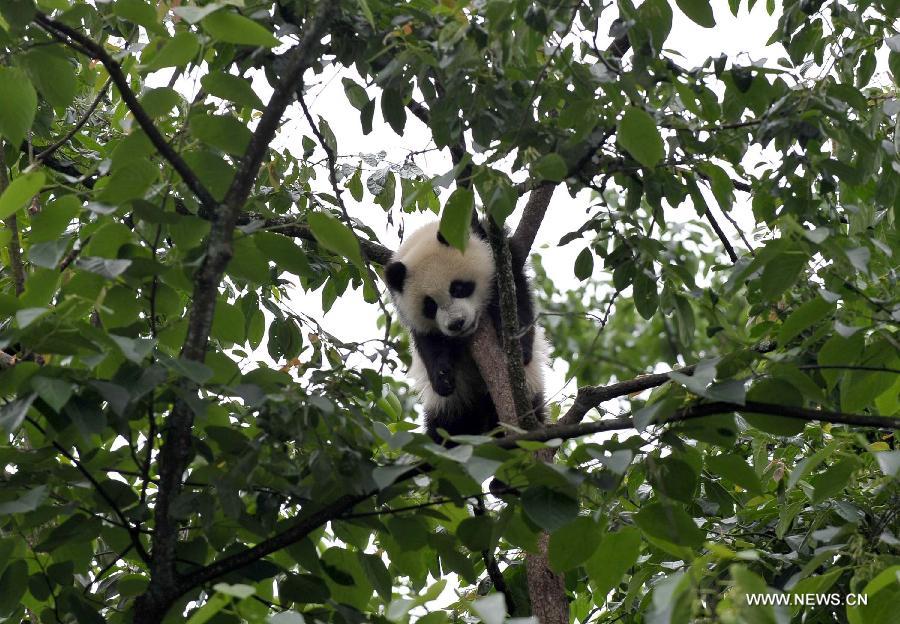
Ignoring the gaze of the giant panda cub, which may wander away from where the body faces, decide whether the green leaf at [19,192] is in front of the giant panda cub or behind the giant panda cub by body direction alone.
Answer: in front

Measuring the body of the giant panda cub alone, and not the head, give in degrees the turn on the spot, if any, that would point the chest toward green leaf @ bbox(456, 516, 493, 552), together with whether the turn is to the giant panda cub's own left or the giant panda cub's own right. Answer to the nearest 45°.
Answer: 0° — it already faces it

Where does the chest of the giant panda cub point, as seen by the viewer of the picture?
toward the camera

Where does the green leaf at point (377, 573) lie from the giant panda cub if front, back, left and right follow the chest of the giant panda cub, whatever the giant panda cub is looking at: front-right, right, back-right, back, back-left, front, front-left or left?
front

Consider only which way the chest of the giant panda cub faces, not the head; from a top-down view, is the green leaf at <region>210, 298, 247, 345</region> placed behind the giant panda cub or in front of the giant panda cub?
in front
